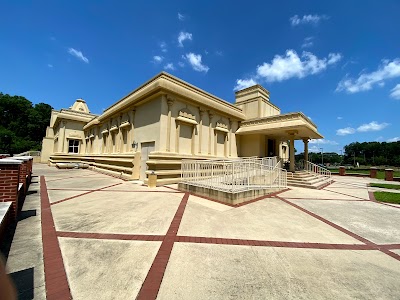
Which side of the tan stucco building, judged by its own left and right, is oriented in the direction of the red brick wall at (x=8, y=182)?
right

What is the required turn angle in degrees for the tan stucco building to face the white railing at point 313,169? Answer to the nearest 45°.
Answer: approximately 45° to its left

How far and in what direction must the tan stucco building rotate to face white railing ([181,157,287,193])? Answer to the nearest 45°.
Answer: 0° — it already faces it

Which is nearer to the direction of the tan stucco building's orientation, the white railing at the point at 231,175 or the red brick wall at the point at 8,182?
the white railing

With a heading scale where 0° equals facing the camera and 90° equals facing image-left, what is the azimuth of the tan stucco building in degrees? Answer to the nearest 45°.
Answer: approximately 315°
